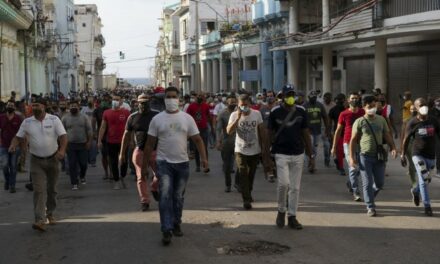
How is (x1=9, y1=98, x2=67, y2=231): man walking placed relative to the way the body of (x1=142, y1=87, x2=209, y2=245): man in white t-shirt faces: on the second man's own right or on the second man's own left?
on the second man's own right

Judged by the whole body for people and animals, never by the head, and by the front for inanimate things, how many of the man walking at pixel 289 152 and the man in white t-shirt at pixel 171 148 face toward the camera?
2

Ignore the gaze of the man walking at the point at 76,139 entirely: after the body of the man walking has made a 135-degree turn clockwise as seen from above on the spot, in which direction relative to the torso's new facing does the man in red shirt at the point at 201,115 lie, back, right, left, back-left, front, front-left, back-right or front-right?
right

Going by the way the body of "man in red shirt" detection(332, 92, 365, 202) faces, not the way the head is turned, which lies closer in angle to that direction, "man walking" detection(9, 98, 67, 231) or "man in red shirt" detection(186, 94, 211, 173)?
the man walking
